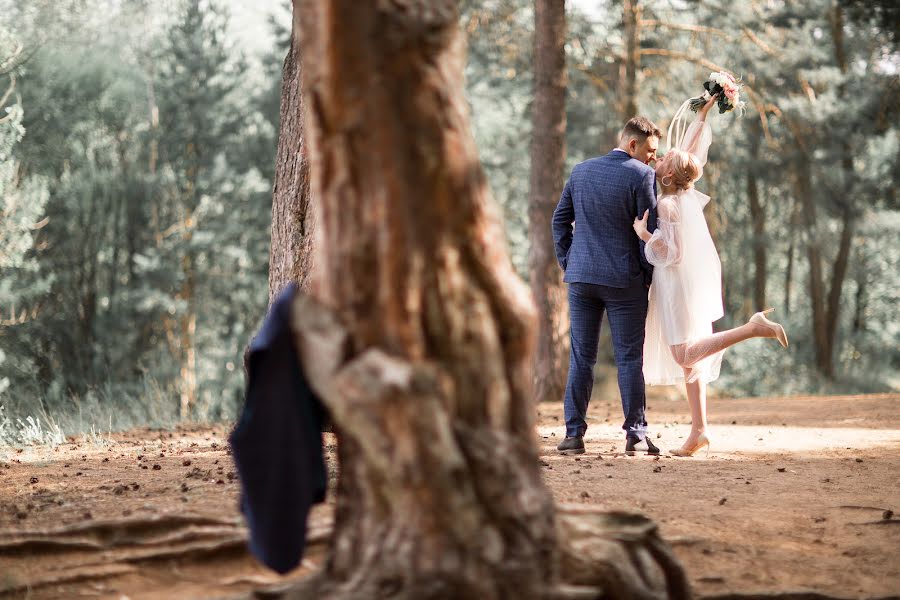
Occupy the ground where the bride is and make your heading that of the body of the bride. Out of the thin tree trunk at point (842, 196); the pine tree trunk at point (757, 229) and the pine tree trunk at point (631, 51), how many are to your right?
3

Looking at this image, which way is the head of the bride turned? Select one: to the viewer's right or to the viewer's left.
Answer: to the viewer's left

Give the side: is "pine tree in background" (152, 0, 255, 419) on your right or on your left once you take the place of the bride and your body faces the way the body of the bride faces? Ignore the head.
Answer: on your right

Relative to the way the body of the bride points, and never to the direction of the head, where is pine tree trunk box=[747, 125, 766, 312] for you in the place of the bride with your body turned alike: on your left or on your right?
on your right

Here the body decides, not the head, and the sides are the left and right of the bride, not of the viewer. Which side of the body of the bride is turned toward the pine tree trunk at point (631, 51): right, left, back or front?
right

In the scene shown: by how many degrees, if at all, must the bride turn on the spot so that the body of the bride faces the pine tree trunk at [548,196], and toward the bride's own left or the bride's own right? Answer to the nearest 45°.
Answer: approximately 90° to the bride's own right

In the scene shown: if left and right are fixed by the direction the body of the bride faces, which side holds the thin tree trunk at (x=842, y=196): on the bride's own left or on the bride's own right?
on the bride's own right

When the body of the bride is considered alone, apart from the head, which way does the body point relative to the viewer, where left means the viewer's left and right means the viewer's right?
facing to the left of the viewer
